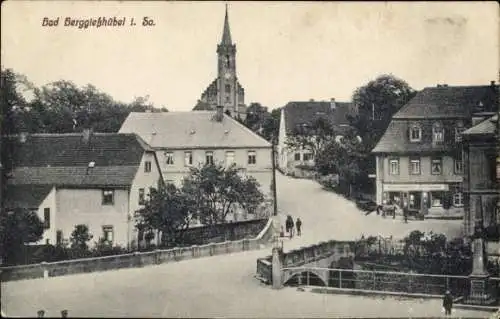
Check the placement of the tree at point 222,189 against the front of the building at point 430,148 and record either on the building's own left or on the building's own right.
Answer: on the building's own right

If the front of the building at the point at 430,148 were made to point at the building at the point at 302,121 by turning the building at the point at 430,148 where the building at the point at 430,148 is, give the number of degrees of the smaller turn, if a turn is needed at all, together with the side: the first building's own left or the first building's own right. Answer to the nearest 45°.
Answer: approximately 90° to the first building's own right

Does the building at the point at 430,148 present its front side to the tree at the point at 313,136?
no

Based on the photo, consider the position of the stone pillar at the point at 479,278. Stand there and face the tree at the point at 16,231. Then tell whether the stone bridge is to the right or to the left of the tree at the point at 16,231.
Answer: right

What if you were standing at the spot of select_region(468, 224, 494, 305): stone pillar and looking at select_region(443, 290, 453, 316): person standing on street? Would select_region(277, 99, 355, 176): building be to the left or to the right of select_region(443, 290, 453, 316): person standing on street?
right

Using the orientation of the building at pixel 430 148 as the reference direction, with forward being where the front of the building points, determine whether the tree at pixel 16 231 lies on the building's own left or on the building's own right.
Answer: on the building's own right

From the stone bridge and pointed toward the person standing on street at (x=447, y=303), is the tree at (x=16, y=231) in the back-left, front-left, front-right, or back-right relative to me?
back-right

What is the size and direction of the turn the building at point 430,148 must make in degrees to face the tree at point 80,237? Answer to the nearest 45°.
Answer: approximately 90° to its right

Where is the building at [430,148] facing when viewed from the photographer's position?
facing the viewer
